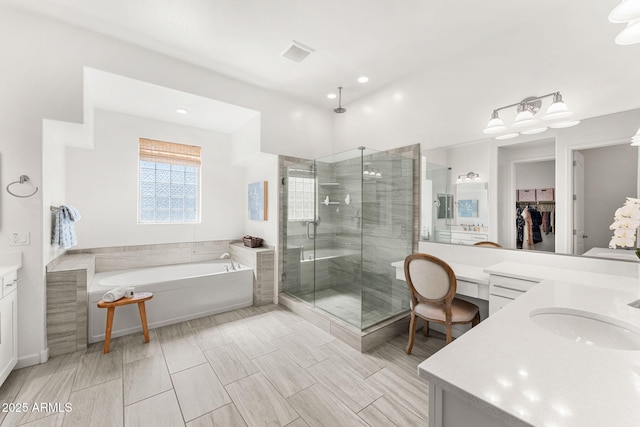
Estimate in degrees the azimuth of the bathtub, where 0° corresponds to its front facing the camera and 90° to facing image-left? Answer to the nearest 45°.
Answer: approximately 315°

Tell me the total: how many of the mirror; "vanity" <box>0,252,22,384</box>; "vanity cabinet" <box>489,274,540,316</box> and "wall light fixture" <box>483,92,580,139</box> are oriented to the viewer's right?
1

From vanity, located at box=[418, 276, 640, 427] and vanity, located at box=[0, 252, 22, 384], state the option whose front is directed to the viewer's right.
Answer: vanity, located at box=[0, 252, 22, 384]

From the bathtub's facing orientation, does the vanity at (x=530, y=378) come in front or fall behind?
in front

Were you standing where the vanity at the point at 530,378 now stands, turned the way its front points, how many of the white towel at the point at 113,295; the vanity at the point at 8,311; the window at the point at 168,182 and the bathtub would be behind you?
0

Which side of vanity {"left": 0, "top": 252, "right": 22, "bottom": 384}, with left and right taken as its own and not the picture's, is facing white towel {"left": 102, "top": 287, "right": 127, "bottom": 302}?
front

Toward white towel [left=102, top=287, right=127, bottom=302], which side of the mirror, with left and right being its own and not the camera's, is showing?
front

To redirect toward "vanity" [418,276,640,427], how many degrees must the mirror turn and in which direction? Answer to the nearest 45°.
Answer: approximately 45° to its left

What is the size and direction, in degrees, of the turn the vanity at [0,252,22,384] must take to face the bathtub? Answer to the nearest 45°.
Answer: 0° — it already faces it

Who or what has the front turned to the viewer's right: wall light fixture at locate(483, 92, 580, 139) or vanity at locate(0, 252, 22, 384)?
the vanity

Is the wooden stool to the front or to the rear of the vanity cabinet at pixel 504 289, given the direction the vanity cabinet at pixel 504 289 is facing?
to the front

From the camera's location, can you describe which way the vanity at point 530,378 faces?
facing the viewer and to the left of the viewer
